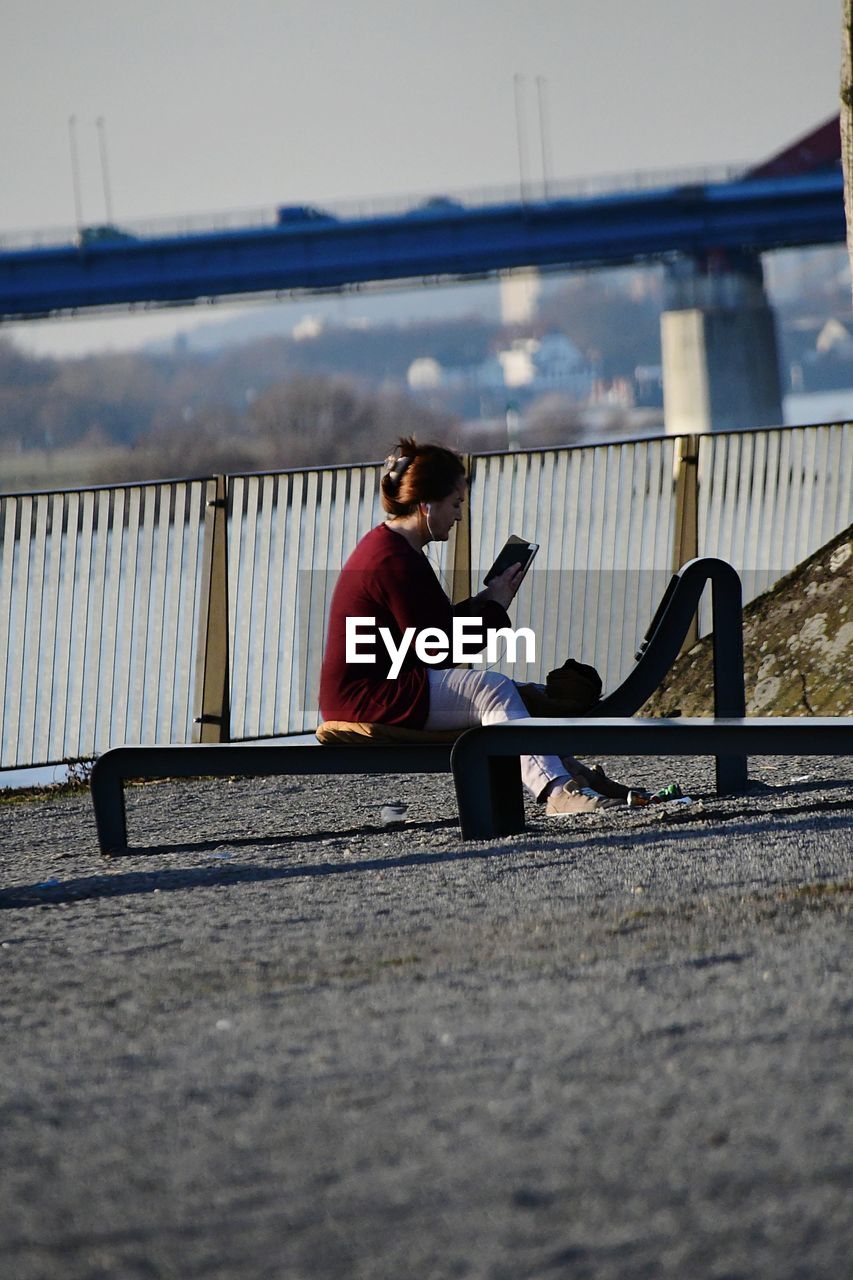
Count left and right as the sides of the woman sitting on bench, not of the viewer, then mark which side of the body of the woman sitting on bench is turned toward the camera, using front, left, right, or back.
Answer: right

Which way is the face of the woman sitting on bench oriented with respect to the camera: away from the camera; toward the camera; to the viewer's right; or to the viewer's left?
to the viewer's right

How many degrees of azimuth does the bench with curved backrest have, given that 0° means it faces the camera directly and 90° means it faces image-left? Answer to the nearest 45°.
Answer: approximately 90°

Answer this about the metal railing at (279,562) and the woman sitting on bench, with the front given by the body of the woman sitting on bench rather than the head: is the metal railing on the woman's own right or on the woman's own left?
on the woman's own left

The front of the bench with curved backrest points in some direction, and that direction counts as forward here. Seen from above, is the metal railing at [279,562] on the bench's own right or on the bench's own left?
on the bench's own right
